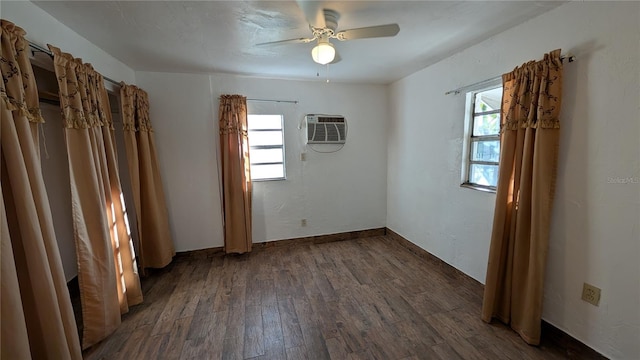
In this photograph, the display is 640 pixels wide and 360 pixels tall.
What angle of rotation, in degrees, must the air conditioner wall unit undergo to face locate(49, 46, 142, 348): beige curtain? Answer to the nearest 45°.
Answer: approximately 45° to its right

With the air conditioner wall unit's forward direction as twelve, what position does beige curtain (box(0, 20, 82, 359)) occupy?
The beige curtain is roughly at 1 o'clock from the air conditioner wall unit.

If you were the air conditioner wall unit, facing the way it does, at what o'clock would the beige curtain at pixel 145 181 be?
The beige curtain is roughly at 2 o'clock from the air conditioner wall unit.

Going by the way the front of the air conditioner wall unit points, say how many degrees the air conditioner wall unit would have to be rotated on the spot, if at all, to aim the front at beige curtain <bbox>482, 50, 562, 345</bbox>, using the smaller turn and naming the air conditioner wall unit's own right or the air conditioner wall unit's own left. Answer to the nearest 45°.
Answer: approximately 45° to the air conditioner wall unit's own left

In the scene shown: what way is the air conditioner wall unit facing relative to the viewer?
toward the camera

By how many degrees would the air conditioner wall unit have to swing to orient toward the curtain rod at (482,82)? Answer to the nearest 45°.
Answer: approximately 45° to its left

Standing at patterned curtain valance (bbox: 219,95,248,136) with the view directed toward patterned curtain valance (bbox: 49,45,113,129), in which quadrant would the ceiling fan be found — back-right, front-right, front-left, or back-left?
front-left

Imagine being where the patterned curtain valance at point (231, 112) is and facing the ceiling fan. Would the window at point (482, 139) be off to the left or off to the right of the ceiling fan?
left

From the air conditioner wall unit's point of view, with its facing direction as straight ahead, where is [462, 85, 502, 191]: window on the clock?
The window is roughly at 10 o'clock from the air conditioner wall unit.

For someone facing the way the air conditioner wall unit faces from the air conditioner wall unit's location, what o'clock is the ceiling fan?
The ceiling fan is roughly at 12 o'clock from the air conditioner wall unit.

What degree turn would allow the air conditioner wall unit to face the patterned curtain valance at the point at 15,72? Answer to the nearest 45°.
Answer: approximately 45° to its right

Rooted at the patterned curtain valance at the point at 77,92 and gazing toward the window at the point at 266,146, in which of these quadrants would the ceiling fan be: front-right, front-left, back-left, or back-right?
front-right

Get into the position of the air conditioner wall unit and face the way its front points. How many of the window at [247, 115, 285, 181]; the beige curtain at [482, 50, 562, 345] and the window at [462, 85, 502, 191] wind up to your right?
1

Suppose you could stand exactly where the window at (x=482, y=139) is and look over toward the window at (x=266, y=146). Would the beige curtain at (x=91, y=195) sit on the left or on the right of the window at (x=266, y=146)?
left

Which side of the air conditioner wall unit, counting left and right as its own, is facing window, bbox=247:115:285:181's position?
right

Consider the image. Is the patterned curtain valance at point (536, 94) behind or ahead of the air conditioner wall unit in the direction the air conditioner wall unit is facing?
ahead
